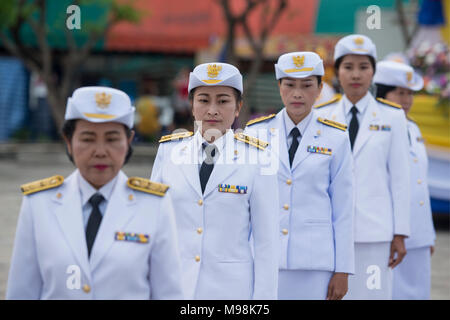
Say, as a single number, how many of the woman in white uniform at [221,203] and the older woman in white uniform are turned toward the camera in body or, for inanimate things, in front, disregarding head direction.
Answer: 2

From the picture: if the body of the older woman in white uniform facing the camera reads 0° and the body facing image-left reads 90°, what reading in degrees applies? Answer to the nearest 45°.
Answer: approximately 0°

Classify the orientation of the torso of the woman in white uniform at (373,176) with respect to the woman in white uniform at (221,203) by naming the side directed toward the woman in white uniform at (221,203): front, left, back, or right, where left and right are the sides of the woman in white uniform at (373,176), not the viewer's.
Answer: front

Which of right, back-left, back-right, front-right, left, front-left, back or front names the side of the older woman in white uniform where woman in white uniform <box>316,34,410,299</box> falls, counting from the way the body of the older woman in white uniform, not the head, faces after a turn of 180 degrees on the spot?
front-right

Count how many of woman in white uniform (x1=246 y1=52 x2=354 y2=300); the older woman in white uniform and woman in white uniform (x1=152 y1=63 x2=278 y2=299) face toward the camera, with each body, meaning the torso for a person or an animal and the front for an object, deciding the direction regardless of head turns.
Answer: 3

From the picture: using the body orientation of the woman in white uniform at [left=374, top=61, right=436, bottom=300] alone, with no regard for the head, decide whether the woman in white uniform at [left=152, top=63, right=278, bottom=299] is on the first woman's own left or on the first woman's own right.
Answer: on the first woman's own right

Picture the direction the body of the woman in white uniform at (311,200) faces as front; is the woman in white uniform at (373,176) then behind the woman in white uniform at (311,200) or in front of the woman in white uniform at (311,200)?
behind

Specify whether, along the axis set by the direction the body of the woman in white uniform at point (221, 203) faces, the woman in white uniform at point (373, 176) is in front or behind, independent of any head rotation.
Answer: behind

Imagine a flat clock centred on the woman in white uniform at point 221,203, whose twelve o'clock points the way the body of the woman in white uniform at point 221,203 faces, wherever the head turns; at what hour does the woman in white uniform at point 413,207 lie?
the woman in white uniform at point 413,207 is roughly at 7 o'clock from the woman in white uniform at point 221,203.
